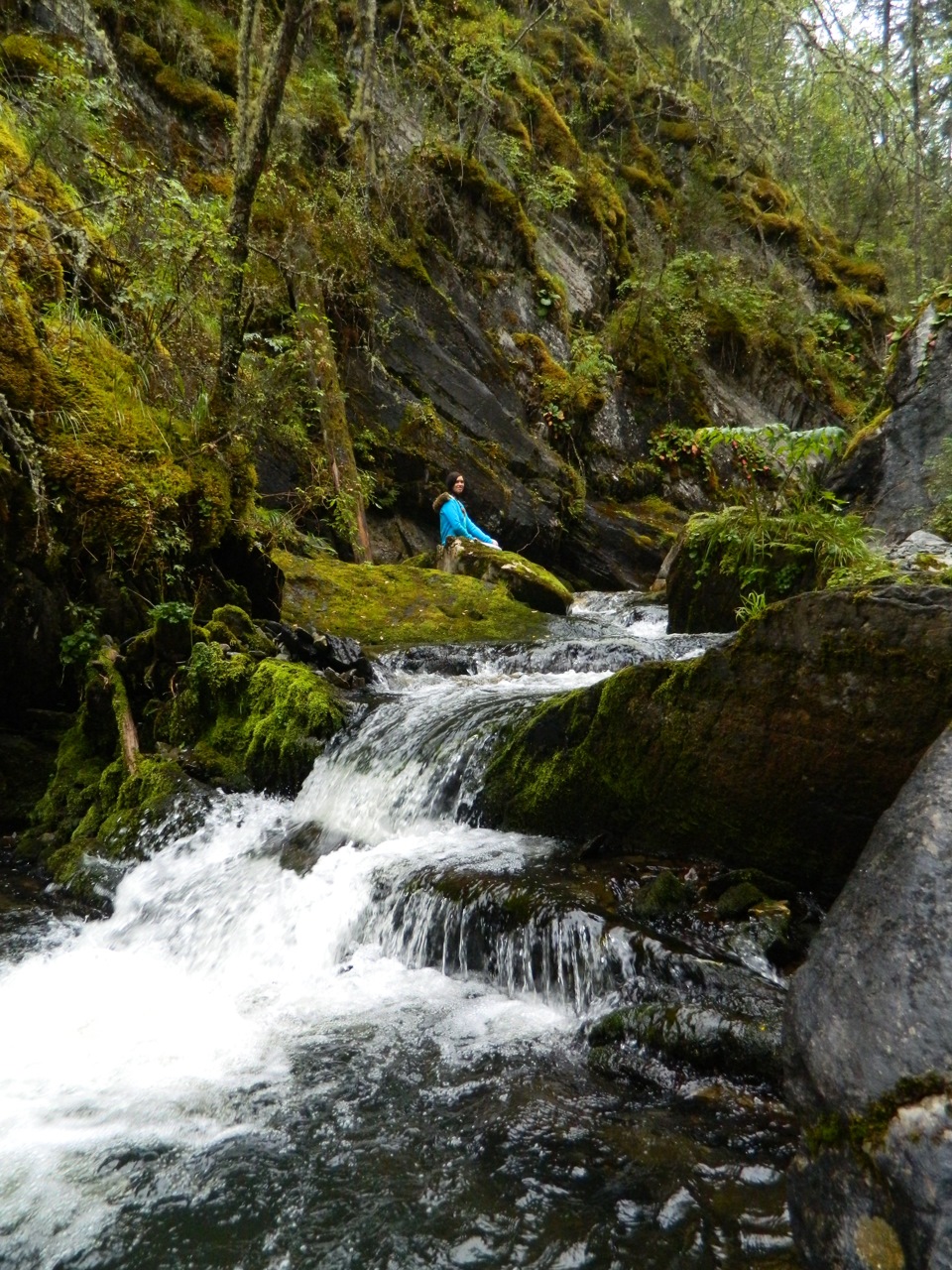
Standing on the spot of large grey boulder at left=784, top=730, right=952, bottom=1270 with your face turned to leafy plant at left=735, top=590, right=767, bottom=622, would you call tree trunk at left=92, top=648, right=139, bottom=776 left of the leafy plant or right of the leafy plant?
left

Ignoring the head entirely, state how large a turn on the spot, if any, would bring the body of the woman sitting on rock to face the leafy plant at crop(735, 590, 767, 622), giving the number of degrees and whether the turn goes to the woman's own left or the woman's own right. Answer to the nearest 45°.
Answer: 0° — they already face it

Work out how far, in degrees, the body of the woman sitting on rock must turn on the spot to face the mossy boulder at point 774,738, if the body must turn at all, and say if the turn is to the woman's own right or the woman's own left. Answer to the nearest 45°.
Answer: approximately 45° to the woman's own right

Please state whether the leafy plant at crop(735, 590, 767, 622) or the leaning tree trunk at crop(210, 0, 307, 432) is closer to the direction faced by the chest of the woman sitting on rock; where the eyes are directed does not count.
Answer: the leafy plant

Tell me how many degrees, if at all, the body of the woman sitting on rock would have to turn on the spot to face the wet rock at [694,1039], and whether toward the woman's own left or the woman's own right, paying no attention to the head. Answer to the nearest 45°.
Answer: approximately 45° to the woman's own right

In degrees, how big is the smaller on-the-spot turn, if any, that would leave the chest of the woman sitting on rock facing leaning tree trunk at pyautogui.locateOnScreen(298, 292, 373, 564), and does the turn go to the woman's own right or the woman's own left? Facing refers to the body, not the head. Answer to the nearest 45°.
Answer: approximately 135° to the woman's own right

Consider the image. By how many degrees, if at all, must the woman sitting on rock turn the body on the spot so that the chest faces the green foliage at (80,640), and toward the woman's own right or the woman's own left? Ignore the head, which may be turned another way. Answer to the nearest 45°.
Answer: approximately 90° to the woman's own right

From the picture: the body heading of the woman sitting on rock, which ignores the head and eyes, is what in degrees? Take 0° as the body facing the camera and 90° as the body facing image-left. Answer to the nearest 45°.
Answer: approximately 315°

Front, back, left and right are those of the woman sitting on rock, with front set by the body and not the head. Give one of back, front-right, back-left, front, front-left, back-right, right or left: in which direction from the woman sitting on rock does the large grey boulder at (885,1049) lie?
front-right

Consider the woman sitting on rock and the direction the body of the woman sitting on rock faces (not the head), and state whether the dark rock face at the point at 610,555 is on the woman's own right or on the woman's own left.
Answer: on the woman's own left

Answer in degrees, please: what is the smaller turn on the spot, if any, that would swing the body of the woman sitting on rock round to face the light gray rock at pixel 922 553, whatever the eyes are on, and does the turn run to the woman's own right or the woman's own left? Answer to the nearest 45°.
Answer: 0° — they already face it
